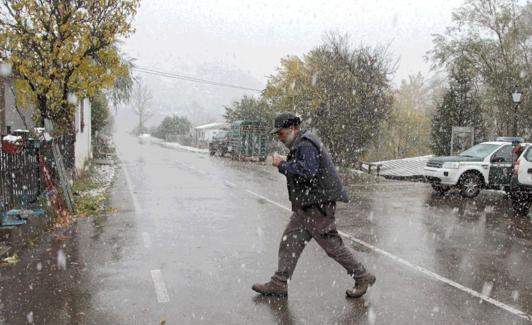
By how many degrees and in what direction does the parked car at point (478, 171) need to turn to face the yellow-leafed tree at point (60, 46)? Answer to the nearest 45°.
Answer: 0° — it already faces it

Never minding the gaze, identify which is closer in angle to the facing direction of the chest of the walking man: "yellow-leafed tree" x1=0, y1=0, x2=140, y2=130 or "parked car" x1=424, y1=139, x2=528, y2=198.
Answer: the yellow-leafed tree

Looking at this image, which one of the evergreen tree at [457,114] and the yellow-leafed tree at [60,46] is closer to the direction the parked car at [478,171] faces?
the yellow-leafed tree

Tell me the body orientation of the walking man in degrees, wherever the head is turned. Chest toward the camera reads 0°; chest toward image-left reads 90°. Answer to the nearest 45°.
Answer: approximately 90°

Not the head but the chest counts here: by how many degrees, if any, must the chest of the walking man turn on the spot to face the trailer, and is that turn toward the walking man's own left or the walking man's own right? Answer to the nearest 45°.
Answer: approximately 90° to the walking man's own right

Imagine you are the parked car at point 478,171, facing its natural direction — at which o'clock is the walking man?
The walking man is roughly at 11 o'clock from the parked car.

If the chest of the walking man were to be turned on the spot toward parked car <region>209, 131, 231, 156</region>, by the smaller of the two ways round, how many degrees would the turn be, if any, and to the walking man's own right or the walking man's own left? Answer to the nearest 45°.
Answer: approximately 90° to the walking man's own right

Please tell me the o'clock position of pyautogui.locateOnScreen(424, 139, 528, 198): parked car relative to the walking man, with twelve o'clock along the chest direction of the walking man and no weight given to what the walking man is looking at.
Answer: The parked car is roughly at 4 o'clock from the walking man.

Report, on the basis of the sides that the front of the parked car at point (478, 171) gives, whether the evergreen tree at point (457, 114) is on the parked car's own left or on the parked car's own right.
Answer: on the parked car's own right

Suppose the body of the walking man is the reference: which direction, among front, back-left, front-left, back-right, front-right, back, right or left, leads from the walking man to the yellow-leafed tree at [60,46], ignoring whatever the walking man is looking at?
front-right

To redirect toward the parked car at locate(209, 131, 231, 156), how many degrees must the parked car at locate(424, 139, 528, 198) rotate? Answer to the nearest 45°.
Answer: approximately 90° to its right

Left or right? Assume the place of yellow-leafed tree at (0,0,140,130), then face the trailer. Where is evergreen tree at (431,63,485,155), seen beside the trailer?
right

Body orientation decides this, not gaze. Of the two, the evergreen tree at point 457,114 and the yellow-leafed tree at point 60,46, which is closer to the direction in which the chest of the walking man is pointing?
the yellow-leafed tree
